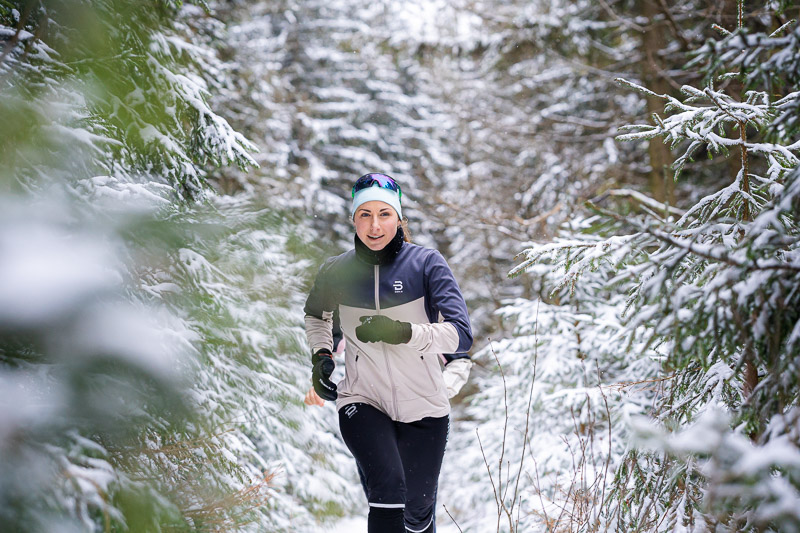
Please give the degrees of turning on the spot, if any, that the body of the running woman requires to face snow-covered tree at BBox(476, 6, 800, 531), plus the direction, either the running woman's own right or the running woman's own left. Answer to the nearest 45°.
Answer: approximately 45° to the running woman's own left

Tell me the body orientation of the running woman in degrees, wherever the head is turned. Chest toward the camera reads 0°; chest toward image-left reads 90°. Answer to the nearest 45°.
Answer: approximately 0°
